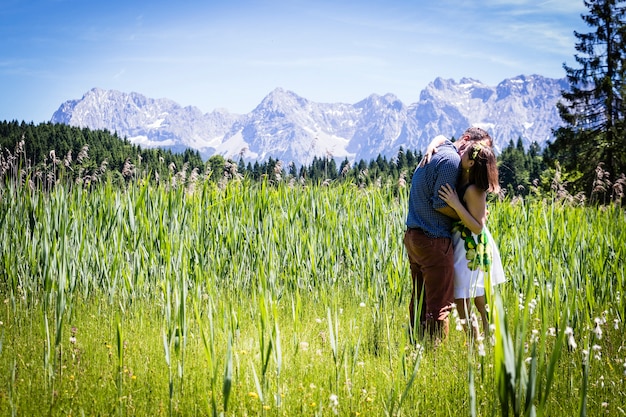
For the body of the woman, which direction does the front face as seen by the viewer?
to the viewer's left

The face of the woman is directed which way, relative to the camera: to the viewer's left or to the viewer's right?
to the viewer's left

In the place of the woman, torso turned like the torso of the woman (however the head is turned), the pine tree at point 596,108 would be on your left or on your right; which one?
on your right
